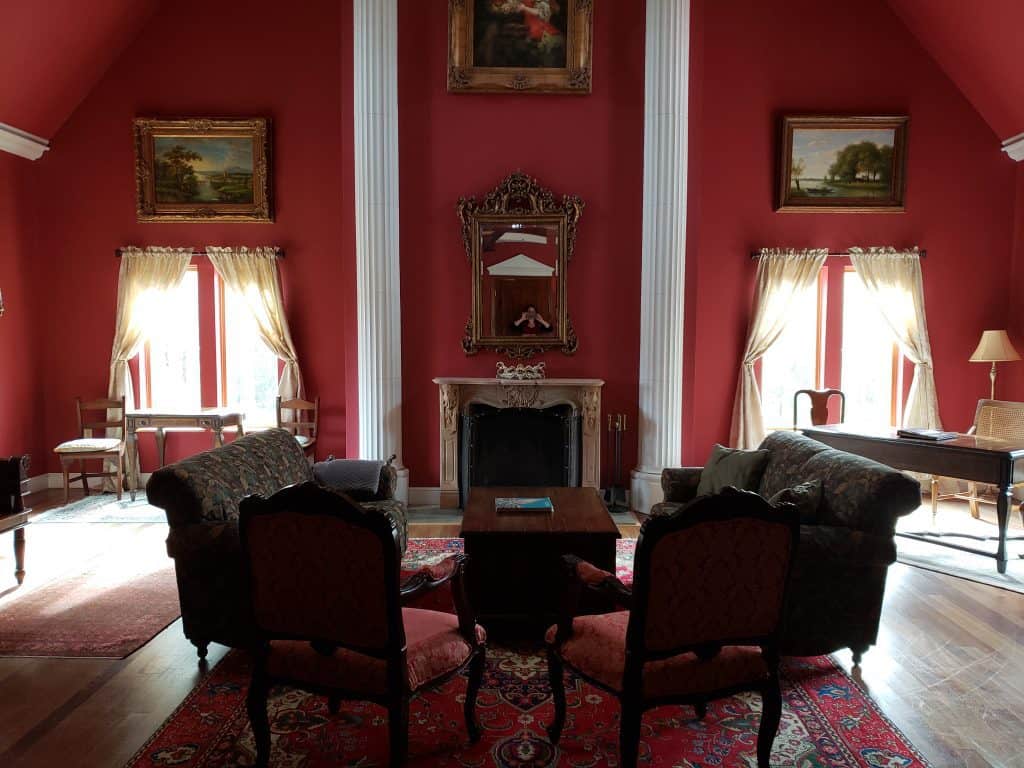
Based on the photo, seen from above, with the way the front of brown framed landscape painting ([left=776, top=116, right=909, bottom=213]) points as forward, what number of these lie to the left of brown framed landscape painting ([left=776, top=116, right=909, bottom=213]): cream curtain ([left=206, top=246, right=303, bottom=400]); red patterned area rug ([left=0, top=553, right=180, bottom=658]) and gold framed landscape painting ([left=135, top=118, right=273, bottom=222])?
0

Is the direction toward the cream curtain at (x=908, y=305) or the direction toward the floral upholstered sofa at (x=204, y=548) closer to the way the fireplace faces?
the floral upholstered sofa

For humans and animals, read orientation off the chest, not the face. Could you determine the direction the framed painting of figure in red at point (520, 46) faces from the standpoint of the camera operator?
facing the viewer

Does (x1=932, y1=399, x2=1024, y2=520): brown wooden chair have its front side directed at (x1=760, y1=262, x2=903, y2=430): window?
no

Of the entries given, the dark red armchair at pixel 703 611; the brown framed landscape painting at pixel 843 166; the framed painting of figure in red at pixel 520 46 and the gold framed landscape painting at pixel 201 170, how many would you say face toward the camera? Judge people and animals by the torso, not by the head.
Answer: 3

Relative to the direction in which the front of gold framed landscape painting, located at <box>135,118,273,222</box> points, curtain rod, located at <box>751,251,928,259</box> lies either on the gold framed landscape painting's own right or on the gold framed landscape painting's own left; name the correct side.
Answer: on the gold framed landscape painting's own left

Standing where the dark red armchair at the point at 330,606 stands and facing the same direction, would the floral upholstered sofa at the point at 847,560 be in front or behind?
in front

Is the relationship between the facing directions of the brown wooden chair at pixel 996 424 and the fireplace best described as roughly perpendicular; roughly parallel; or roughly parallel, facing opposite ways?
roughly perpendicular

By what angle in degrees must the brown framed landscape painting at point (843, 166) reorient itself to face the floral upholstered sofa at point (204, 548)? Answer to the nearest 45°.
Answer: approximately 45° to its right

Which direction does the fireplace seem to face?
toward the camera

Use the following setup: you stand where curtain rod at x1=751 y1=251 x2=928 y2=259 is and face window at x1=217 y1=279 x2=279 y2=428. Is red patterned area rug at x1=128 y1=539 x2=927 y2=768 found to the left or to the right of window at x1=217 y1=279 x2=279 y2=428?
left

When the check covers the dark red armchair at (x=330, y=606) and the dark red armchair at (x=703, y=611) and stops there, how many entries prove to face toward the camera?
0

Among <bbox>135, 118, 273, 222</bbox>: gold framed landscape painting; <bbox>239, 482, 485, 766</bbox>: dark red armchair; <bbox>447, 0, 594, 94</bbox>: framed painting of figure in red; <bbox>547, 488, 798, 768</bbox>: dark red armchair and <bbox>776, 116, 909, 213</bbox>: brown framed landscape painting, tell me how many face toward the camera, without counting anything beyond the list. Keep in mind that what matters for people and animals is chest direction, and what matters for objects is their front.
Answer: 3

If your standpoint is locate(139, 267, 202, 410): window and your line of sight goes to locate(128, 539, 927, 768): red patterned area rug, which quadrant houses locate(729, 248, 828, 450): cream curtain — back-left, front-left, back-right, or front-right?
front-left

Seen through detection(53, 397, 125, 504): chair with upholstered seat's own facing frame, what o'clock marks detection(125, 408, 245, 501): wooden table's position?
The wooden table is roughly at 9 o'clock from the chair with upholstered seat.

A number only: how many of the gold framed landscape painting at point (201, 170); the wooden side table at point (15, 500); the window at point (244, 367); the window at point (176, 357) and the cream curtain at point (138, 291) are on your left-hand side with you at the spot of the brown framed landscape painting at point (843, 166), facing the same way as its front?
0

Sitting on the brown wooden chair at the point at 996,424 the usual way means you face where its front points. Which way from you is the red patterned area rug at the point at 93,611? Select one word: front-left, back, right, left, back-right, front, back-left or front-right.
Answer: front
